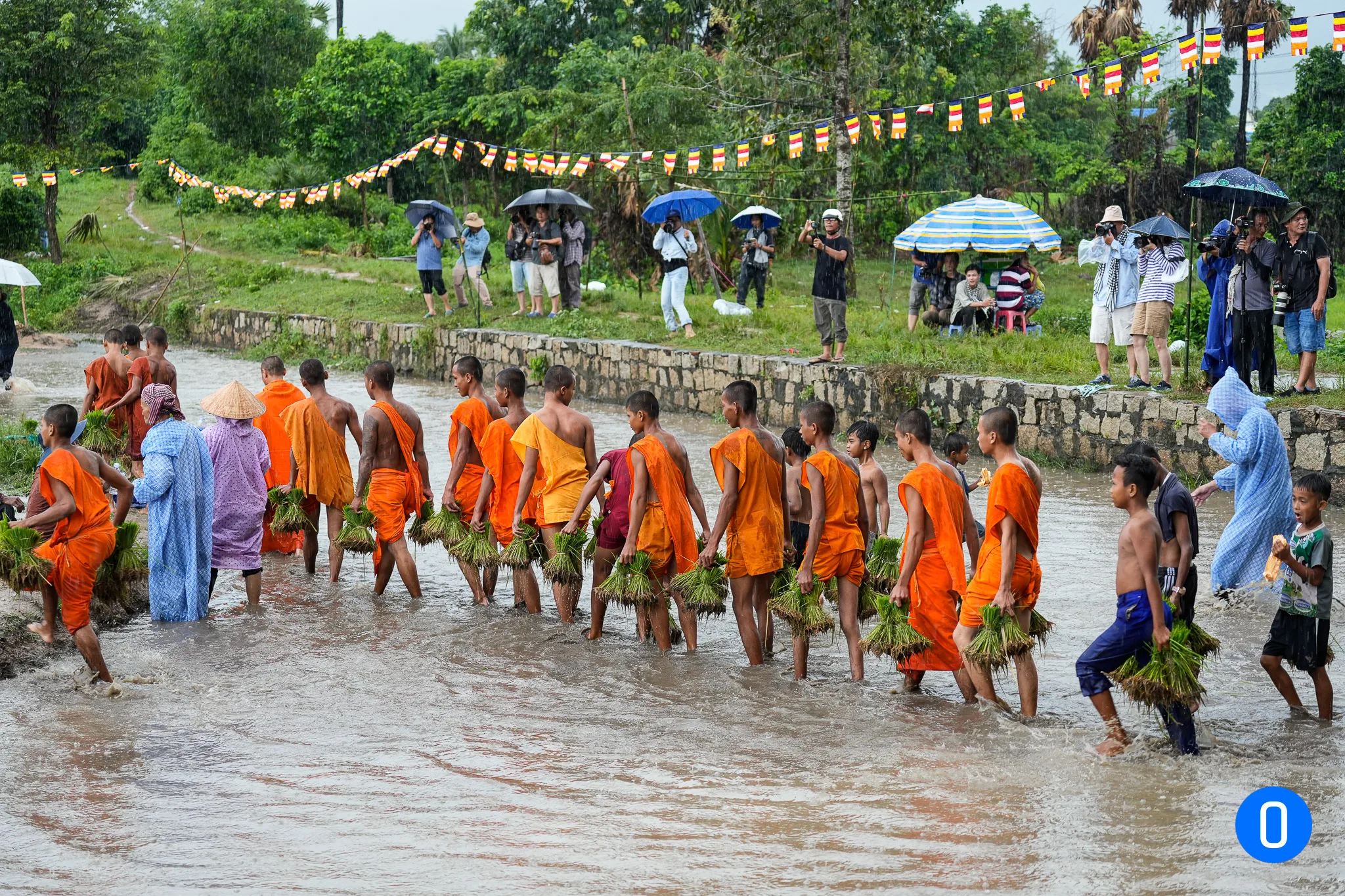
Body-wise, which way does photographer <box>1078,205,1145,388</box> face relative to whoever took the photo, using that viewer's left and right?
facing the viewer and to the left of the viewer

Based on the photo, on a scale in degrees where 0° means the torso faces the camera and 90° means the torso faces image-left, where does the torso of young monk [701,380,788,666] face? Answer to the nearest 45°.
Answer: approximately 135°

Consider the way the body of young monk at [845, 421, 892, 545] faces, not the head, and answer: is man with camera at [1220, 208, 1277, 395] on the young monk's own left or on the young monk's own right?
on the young monk's own right

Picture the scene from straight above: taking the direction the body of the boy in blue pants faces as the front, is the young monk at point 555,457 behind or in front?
in front

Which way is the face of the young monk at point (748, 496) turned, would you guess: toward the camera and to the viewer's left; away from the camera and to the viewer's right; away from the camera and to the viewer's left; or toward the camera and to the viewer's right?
away from the camera and to the viewer's left

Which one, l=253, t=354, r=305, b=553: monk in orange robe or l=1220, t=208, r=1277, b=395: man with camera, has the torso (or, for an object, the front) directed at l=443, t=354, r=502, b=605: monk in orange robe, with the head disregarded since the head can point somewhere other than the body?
the man with camera

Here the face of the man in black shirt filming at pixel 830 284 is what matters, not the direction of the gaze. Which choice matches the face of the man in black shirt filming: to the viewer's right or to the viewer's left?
to the viewer's left

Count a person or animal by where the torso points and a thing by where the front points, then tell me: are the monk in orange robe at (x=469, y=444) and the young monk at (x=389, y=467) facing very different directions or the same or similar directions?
same or similar directions

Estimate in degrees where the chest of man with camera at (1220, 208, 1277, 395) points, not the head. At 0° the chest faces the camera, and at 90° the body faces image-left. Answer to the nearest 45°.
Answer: approximately 45°

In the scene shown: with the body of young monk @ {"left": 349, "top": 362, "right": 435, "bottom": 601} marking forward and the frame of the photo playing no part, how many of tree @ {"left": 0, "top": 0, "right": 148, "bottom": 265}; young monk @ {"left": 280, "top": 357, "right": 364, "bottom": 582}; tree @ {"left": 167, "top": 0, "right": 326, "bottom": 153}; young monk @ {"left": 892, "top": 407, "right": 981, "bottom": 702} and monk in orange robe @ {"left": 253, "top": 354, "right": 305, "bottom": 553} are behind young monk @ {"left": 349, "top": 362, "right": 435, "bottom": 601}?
1

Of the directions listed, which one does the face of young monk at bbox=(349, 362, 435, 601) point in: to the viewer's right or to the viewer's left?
to the viewer's left

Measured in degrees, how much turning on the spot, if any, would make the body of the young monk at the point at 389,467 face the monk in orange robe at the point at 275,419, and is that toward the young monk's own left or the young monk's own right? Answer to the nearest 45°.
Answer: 0° — they already face them

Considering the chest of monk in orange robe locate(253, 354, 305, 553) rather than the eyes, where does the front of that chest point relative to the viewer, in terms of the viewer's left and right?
facing away from the viewer and to the left of the viewer

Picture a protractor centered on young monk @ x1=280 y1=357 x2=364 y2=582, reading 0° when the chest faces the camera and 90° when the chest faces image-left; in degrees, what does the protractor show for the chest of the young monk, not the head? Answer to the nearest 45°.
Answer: approximately 180°

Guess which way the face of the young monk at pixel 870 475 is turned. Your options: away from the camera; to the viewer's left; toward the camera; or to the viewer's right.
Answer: to the viewer's left
